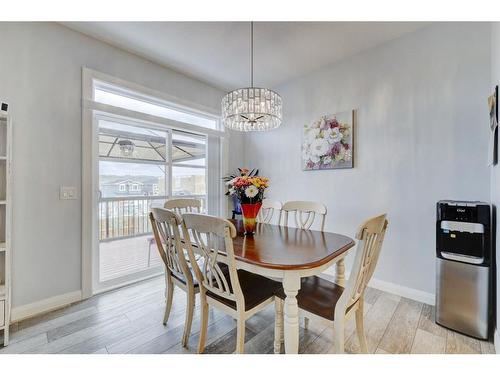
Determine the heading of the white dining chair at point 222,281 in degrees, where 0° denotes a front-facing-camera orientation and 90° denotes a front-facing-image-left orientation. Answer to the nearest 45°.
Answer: approximately 225°

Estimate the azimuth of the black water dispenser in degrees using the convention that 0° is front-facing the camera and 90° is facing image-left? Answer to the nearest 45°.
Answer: approximately 0°

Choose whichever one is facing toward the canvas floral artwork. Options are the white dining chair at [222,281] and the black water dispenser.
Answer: the white dining chair

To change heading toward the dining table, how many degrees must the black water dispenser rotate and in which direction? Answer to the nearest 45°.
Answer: approximately 45° to its right

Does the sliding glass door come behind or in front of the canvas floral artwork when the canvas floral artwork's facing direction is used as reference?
in front

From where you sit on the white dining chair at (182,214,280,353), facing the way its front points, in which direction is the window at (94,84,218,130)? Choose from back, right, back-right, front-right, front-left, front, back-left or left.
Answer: left

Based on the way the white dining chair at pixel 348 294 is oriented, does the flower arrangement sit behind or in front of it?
in front

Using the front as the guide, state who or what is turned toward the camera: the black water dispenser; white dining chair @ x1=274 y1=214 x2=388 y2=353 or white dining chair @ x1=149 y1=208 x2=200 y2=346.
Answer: the black water dispenser

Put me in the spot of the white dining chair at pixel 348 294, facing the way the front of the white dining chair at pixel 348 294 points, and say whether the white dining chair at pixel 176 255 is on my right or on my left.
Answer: on my left

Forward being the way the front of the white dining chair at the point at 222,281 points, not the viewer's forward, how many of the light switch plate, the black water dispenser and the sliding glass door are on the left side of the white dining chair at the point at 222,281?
2

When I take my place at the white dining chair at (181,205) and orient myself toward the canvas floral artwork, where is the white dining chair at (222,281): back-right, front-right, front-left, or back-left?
front-right

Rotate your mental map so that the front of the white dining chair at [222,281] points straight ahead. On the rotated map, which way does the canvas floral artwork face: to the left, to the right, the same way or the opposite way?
the opposite way

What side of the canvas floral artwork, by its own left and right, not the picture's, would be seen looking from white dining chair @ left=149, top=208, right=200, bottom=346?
front

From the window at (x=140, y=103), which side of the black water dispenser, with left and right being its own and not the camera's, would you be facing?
right

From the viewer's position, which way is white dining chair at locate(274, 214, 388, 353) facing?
facing away from the viewer and to the left of the viewer

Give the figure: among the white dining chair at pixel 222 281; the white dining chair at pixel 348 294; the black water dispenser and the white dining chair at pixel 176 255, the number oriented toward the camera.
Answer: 1
